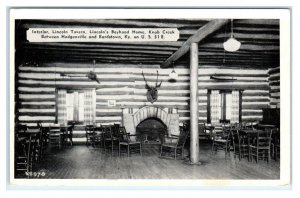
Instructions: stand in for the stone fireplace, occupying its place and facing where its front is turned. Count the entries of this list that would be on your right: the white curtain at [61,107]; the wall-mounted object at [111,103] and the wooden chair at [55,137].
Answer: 3

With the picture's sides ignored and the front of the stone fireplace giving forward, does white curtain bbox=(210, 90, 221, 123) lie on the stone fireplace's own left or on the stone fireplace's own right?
on the stone fireplace's own left

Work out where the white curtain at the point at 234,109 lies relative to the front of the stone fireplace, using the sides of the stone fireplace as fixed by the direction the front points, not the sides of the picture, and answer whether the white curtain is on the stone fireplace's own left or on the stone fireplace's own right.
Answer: on the stone fireplace's own left

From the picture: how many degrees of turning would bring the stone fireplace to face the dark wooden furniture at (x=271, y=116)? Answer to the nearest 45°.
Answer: approximately 90° to its left

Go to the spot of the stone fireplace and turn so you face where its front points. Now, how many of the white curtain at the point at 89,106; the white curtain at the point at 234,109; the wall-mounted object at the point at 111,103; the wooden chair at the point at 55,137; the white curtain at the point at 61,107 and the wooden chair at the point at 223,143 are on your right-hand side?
4

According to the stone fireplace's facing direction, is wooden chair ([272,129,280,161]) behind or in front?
in front

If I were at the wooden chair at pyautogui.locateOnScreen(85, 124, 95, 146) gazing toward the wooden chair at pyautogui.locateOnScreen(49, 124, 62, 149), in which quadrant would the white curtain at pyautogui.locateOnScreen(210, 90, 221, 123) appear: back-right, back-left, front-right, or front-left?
back-right

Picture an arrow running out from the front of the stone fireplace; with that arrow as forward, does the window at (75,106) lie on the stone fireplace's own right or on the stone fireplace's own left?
on the stone fireplace's own right

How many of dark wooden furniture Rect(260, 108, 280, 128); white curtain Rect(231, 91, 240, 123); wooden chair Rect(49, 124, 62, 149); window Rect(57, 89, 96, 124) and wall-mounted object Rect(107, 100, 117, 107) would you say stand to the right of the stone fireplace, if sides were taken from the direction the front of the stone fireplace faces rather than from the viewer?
3

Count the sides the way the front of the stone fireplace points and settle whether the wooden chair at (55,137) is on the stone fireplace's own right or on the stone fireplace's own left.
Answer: on the stone fireplace's own right

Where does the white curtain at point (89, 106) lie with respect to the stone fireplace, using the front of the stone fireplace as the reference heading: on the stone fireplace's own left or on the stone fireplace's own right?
on the stone fireplace's own right

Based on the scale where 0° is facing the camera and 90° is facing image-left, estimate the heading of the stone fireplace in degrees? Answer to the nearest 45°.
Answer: approximately 0°

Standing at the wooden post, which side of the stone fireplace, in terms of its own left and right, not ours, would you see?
front

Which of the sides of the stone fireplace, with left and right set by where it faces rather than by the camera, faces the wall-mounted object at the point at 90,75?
right

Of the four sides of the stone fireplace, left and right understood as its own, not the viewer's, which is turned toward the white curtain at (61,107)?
right
